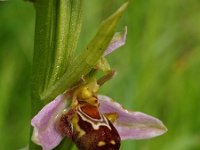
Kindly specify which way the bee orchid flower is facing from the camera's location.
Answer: facing the viewer and to the right of the viewer
